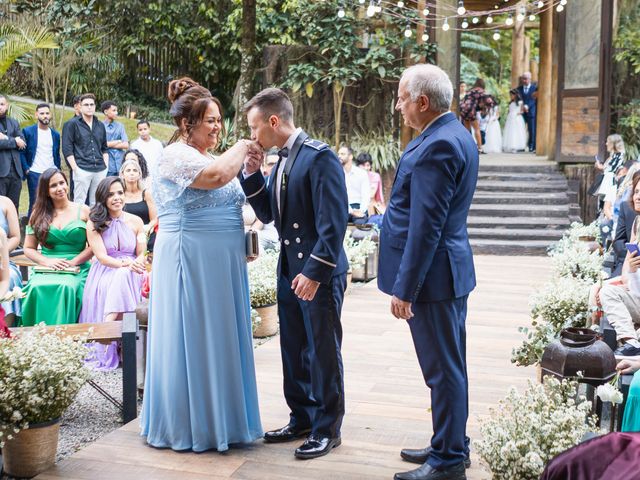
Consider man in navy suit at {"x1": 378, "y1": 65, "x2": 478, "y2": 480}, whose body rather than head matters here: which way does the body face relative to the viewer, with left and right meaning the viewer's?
facing to the left of the viewer

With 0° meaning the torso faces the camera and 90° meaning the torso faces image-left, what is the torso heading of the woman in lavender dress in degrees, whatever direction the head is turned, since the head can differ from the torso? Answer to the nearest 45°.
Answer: approximately 315°

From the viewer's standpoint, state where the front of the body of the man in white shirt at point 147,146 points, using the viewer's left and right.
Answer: facing the viewer

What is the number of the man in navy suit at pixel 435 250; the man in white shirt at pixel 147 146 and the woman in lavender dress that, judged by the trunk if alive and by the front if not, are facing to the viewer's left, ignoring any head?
1

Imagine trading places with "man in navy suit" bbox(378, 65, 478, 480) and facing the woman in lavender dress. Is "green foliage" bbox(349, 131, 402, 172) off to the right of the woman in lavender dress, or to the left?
right

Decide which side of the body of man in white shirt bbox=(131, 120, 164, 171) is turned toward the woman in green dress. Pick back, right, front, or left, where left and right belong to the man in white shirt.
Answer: front

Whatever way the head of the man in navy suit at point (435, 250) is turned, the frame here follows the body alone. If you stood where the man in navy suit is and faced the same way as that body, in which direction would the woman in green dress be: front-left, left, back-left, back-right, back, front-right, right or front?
front-right

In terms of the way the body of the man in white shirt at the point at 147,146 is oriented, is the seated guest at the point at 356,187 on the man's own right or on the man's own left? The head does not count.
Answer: on the man's own left

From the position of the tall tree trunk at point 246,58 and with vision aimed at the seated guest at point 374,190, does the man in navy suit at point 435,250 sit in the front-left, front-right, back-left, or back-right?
front-right

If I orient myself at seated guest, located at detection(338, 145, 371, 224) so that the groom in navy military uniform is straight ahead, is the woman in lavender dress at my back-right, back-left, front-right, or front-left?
front-right

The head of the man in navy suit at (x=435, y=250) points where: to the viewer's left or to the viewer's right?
to the viewer's left

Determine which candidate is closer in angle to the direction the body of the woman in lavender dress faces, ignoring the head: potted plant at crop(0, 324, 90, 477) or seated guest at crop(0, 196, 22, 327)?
the potted plant

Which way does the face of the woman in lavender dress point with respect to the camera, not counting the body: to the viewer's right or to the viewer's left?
to the viewer's right

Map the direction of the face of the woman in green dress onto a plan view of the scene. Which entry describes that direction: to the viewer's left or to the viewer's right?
to the viewer's right

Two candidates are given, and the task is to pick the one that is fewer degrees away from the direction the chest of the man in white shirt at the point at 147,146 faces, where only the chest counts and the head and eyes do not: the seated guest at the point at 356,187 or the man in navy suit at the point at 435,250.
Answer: the man in navy suit

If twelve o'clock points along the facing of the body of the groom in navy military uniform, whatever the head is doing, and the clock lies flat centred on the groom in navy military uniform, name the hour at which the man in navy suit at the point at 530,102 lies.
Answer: The man in navy suit is roughly at 5 o'clock from the groom in navy military uniform.

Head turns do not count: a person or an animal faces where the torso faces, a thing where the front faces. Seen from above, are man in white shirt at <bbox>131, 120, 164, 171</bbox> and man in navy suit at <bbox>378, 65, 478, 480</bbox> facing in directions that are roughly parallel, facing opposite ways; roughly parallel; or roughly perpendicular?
roughly perpendicular

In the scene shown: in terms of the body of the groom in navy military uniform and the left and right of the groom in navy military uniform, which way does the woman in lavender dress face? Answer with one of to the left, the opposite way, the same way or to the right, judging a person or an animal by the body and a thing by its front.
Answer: to the left
